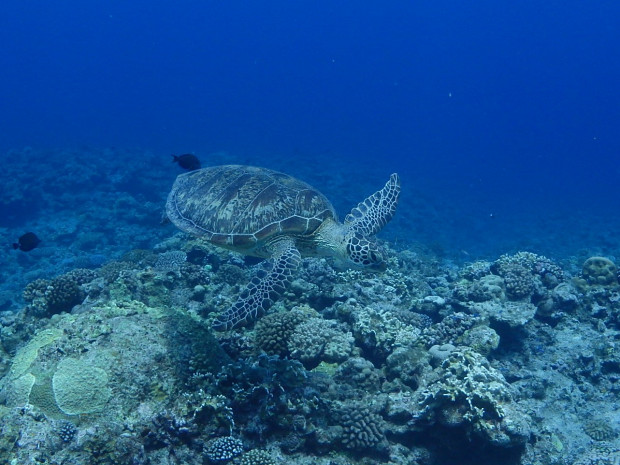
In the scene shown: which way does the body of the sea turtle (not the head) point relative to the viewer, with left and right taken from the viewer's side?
facing the viewer and to the right of the viewer

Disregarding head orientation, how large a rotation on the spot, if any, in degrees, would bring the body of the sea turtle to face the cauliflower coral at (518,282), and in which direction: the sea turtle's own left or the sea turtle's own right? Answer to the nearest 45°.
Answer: approximately 45° to the sea turtle's own left

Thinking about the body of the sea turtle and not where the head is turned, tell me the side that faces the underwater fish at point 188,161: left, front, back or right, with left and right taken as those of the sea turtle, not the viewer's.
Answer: back
